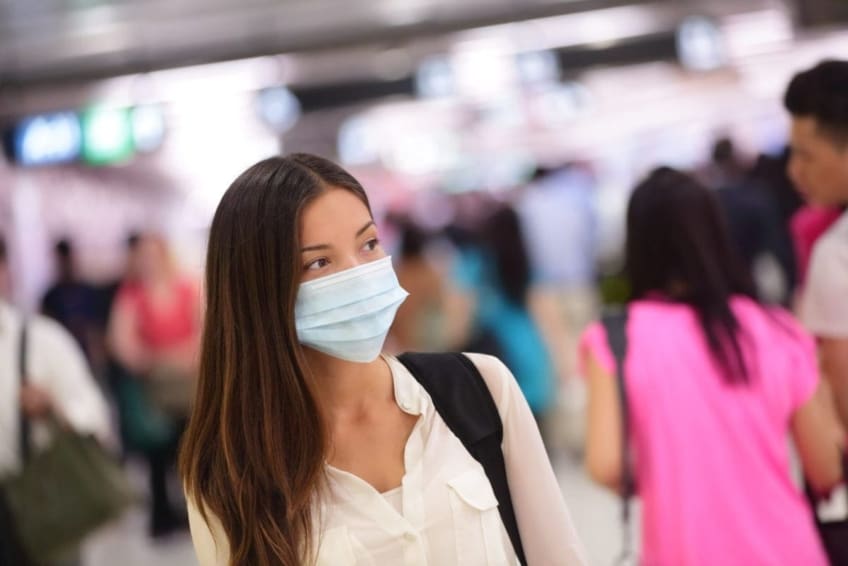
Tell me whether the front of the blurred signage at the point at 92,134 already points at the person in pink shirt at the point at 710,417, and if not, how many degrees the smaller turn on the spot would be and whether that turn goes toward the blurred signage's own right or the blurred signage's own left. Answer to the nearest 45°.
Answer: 0° — it already faces them

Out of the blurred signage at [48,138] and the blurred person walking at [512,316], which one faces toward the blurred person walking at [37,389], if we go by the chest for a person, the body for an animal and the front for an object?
the blurred signage

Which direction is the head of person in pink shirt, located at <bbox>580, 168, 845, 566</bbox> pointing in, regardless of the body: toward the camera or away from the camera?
away from the camera

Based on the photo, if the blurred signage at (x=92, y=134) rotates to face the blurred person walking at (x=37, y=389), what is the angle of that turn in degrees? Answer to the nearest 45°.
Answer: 0° — it already faces them

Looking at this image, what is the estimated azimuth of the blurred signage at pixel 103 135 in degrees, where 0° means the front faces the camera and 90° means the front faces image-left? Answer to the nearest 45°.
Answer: approximately 0°

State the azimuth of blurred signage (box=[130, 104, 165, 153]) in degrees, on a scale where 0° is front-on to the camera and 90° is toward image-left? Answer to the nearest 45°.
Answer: approximately 0°
